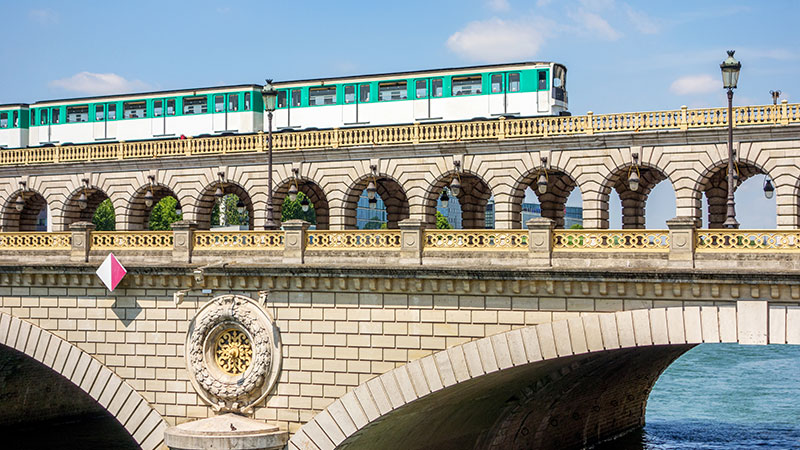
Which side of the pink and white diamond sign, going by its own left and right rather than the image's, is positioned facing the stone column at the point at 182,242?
left

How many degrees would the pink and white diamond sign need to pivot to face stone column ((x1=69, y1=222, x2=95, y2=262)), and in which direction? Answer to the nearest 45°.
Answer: approximately 135° to its right

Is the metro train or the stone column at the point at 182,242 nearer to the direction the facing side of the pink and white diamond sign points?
the stone column

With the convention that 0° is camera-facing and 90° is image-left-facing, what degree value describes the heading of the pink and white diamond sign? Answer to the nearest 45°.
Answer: approximately 0°
